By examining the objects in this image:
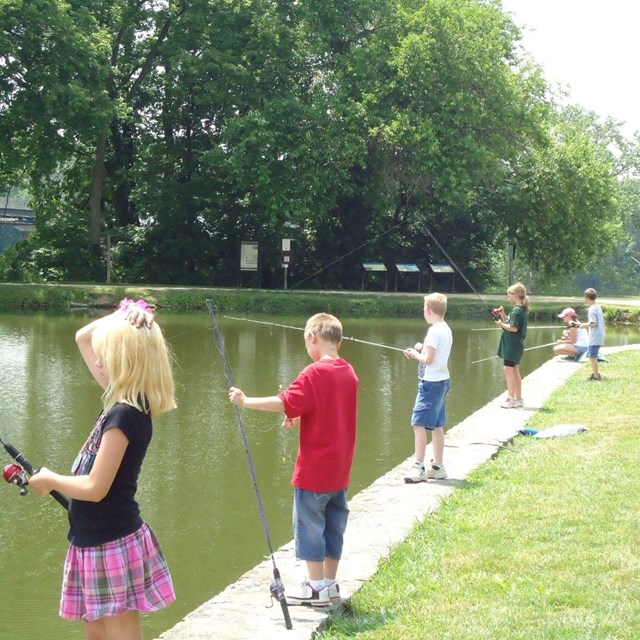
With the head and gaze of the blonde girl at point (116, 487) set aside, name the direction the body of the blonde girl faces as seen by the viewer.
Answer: to the viewer's left

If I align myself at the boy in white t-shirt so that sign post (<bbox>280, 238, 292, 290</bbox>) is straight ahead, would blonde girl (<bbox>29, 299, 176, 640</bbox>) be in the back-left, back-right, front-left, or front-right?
back-left

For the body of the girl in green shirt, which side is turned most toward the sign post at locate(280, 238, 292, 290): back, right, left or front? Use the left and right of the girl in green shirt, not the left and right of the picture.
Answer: right

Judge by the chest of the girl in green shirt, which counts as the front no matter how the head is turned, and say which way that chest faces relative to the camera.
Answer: to the viewer's left

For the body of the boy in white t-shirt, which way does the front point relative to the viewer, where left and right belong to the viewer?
facing to the left of the viewer

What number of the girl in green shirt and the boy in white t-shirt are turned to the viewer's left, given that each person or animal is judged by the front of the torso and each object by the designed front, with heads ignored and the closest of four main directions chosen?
2

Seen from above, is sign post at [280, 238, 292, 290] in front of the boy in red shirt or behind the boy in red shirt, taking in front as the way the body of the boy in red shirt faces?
in front

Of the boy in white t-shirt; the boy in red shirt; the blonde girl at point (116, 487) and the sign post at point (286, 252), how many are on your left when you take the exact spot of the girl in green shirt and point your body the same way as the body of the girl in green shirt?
3

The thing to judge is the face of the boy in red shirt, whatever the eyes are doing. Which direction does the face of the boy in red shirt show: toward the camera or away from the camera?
away from the camera

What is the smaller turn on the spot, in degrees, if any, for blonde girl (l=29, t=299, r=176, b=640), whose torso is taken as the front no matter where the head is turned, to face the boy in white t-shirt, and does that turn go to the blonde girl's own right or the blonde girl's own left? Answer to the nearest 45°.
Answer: approximately 135° to the blonde girl's own right

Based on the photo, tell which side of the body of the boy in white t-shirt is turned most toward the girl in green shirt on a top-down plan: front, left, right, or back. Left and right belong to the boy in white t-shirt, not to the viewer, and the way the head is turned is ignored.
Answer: right

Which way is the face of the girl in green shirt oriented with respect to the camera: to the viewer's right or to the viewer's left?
to the viewer's left

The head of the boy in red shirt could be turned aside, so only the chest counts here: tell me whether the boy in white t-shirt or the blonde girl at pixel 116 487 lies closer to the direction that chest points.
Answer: the boy in white t-shirt

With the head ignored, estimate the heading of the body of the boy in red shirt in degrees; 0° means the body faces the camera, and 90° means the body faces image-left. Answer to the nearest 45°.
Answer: approximately 135°

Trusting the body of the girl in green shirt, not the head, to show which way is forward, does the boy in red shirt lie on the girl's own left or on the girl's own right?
on the girl's own left
